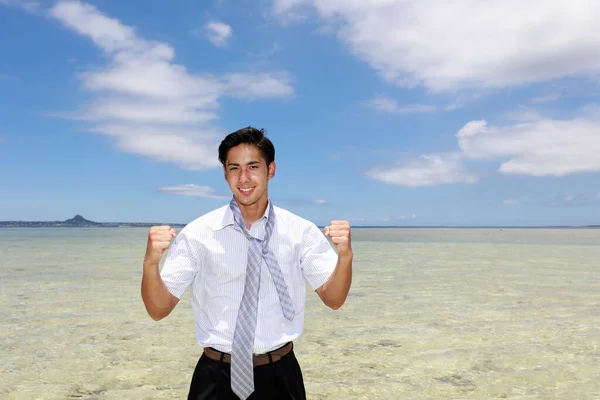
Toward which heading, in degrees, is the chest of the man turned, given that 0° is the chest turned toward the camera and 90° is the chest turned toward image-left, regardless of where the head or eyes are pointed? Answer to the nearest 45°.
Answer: approximately 0°
